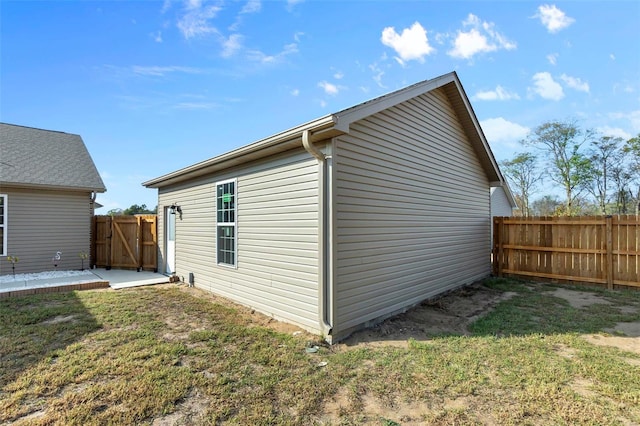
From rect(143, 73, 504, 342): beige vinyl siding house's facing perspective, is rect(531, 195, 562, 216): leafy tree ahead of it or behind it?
behind

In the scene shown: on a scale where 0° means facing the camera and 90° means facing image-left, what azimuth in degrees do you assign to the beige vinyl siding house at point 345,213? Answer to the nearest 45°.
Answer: approximately 45°

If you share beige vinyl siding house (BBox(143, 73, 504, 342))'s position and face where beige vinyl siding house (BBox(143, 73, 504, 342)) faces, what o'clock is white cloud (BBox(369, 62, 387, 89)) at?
The white cloud is roughly at 5 o'clock from the beige vinyl siding house.

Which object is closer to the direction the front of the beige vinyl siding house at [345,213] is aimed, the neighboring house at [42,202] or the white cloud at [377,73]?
the neighboring house

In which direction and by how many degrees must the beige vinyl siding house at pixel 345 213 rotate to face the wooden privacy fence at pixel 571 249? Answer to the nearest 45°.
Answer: approximately 180°

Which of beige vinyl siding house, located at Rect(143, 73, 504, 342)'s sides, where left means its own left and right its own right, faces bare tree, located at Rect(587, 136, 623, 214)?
back

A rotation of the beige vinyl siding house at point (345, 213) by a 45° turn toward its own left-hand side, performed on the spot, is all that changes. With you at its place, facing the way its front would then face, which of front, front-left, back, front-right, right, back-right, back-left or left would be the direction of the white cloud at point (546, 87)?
back-left

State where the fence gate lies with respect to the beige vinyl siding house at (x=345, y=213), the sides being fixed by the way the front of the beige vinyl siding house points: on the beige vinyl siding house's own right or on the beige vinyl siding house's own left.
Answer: on the beige vinyl siding house's own right

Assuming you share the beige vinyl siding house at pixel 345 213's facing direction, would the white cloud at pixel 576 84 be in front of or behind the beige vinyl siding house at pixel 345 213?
behind
